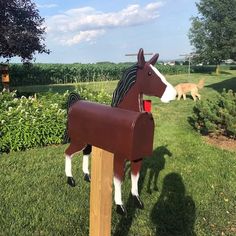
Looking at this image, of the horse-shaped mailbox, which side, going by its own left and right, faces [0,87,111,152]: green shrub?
back

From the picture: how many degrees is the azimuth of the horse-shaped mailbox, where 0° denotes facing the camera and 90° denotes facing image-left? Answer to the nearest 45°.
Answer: approximately 315°

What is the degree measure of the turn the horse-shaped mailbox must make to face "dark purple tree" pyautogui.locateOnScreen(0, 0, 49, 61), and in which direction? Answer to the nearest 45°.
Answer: approximately 135° to its left

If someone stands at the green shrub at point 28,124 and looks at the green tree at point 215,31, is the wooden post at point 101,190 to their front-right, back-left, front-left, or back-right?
back-right

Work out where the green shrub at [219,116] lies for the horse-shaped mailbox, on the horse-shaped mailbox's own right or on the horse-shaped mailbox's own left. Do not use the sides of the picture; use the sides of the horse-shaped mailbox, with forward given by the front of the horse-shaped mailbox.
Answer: on the horse-shaped mailbox's own left

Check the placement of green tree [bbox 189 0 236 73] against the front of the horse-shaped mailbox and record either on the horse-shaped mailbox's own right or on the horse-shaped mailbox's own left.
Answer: on the horse-shaped mailbox's own left
